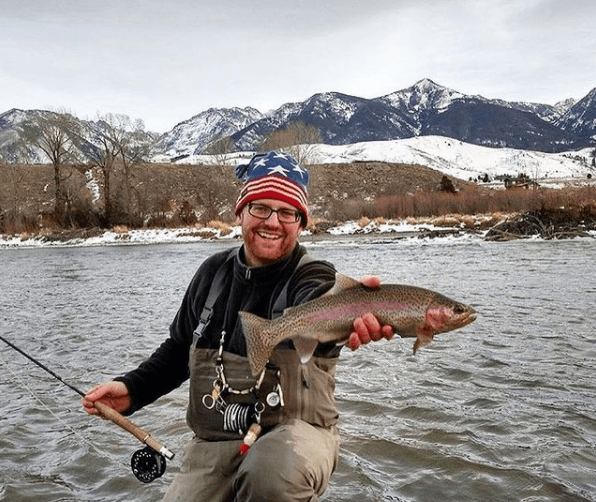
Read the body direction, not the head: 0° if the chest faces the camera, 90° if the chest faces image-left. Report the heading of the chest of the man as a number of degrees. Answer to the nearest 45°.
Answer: approximately 0°

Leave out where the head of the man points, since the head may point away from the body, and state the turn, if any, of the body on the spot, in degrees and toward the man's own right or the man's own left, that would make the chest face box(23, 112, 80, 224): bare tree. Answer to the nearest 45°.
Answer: approximately 180°
